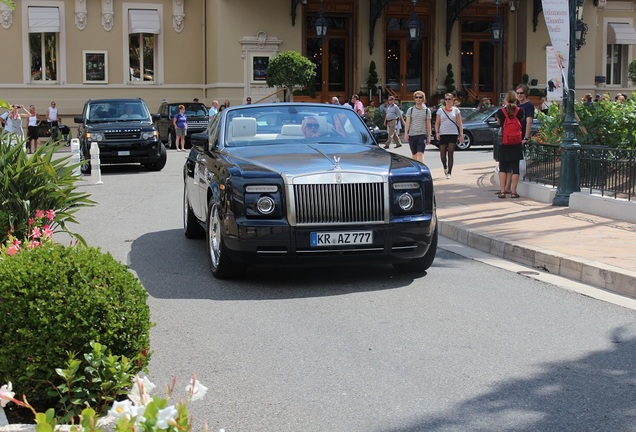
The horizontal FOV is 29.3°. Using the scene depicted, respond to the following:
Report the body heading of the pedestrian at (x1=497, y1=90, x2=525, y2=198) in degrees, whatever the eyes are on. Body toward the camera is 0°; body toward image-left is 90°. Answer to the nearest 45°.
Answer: approximately 180°

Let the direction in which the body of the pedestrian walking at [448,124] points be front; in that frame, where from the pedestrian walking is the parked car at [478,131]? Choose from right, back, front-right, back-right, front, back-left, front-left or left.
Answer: back

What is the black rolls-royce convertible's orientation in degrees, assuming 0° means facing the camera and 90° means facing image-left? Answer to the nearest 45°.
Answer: approximately 0°

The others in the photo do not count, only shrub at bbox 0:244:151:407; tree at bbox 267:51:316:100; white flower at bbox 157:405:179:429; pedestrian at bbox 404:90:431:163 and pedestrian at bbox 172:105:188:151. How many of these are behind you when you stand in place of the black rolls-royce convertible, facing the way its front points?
3

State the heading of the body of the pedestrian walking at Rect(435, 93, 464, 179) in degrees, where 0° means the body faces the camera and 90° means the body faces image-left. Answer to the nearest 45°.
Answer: approximately 0°

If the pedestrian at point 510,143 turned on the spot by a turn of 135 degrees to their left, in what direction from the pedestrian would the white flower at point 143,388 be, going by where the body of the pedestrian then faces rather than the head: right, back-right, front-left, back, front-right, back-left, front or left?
front-left

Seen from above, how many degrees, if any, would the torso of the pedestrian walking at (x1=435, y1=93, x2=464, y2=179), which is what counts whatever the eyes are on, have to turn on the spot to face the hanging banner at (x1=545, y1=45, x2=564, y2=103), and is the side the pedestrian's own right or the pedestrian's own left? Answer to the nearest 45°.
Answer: approximately 45° to the pedestrian's own left
